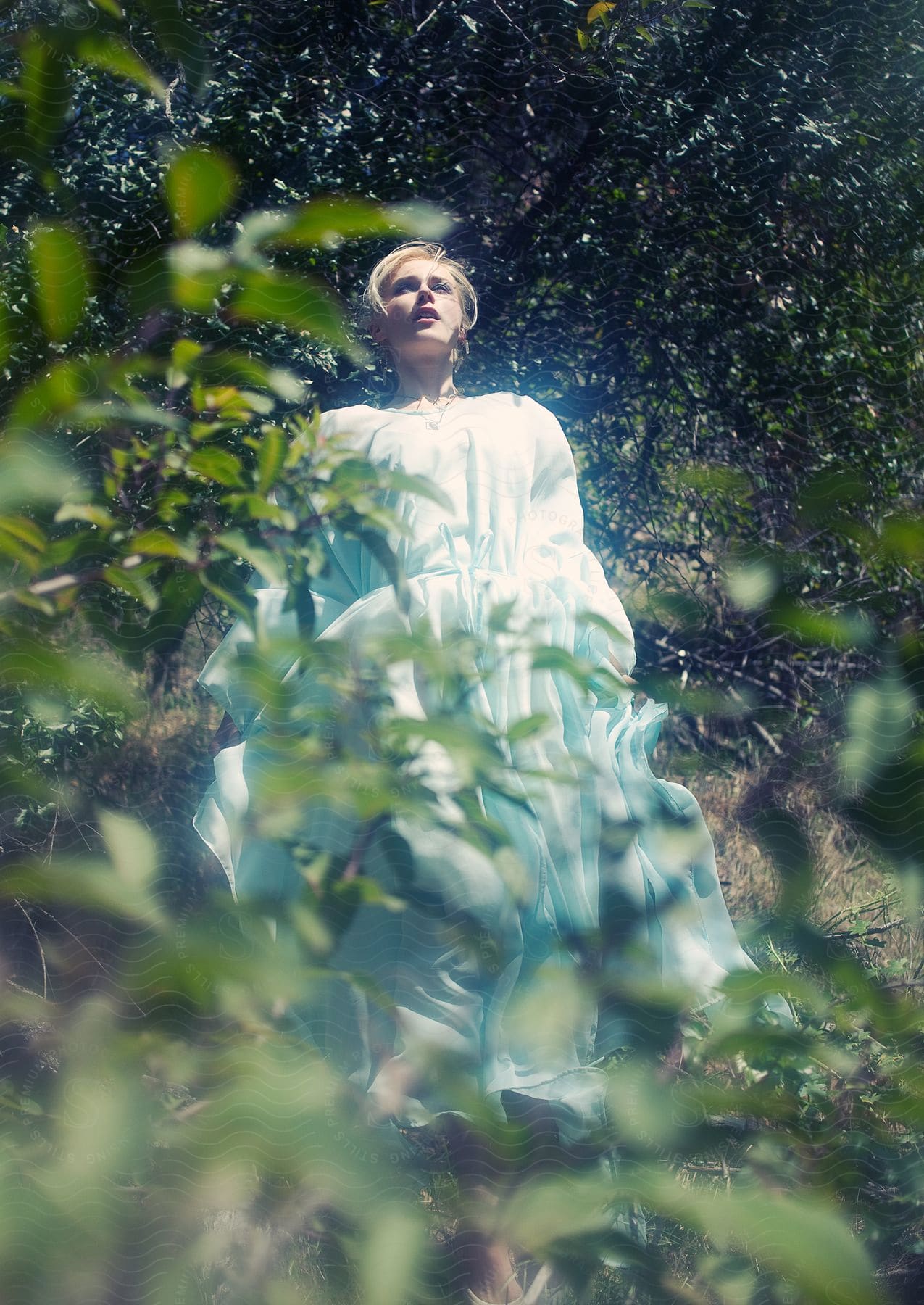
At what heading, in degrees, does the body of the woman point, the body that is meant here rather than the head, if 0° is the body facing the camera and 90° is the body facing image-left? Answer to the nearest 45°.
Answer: approximately 0°
